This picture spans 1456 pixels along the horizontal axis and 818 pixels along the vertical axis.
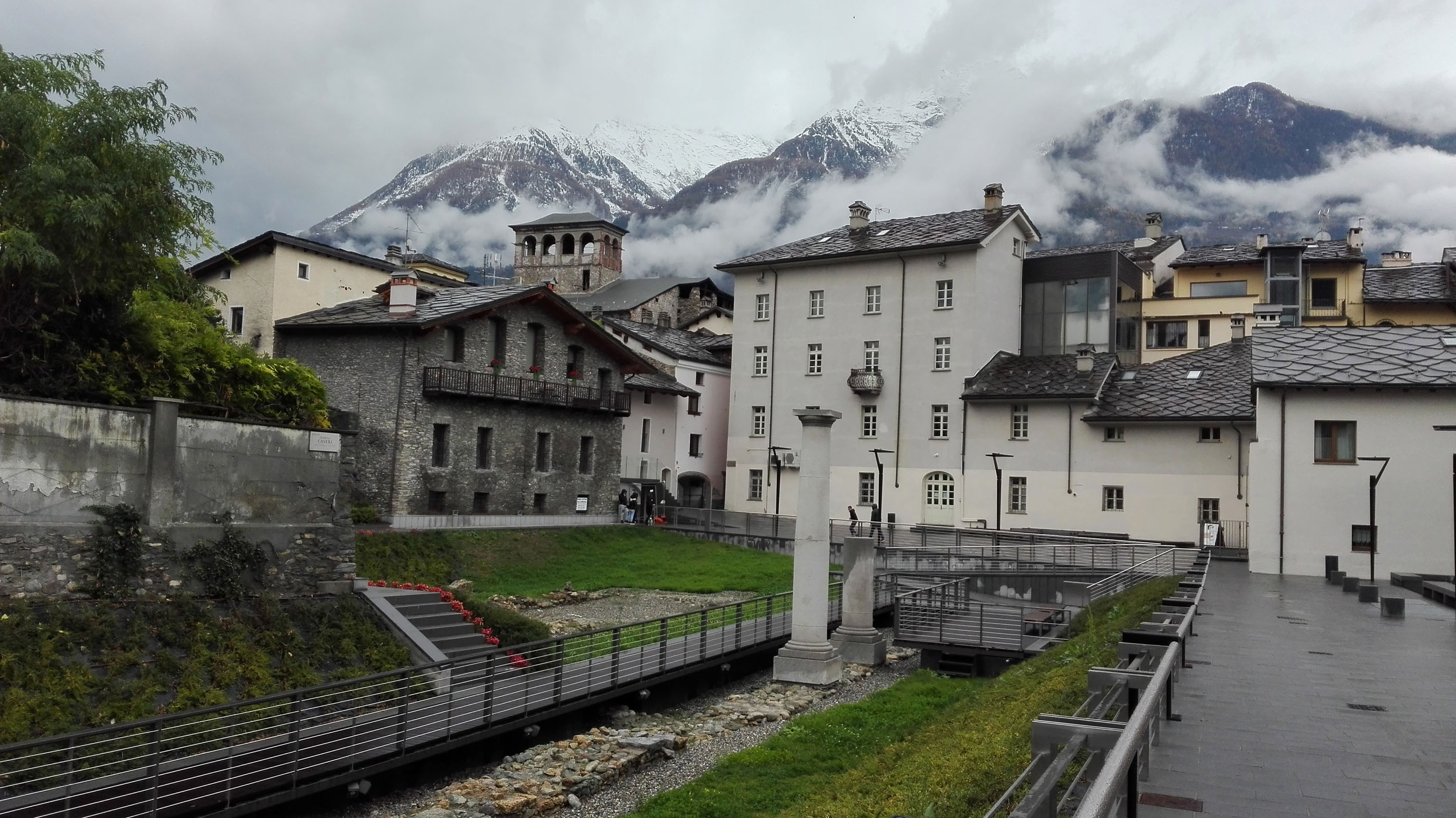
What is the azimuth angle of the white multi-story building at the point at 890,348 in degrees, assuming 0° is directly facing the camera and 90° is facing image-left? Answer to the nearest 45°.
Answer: approximately 0°

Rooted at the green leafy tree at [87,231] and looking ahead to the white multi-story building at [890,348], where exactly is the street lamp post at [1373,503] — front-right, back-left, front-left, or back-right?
front-right

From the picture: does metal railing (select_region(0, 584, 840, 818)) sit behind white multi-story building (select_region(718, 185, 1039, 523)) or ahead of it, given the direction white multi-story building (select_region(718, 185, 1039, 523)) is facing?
ahead

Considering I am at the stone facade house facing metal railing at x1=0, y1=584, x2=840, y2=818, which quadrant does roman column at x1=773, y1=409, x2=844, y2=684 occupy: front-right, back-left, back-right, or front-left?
front-left

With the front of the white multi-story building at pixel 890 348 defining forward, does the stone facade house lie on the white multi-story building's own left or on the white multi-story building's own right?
on the white multi-story building's own right

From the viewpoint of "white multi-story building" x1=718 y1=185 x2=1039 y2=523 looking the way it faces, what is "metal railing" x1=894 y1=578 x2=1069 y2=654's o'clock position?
The metal railing is roughly at 12 o'clock from the white multi-story building.

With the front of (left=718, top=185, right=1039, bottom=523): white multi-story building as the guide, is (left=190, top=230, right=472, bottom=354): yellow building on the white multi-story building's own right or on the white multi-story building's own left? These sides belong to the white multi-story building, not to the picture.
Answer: on the white multi-story building's own right

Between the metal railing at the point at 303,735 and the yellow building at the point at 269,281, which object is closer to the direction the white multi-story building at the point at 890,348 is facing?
the metal railing

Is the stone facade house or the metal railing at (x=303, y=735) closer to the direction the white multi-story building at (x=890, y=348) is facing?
the metal railing

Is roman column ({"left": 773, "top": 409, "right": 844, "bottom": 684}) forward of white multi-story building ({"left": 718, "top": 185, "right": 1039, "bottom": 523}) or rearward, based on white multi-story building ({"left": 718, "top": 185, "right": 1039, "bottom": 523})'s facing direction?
forward

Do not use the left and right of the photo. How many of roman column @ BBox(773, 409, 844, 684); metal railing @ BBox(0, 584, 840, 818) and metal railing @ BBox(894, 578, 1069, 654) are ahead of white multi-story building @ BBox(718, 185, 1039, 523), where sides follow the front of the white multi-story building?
3
